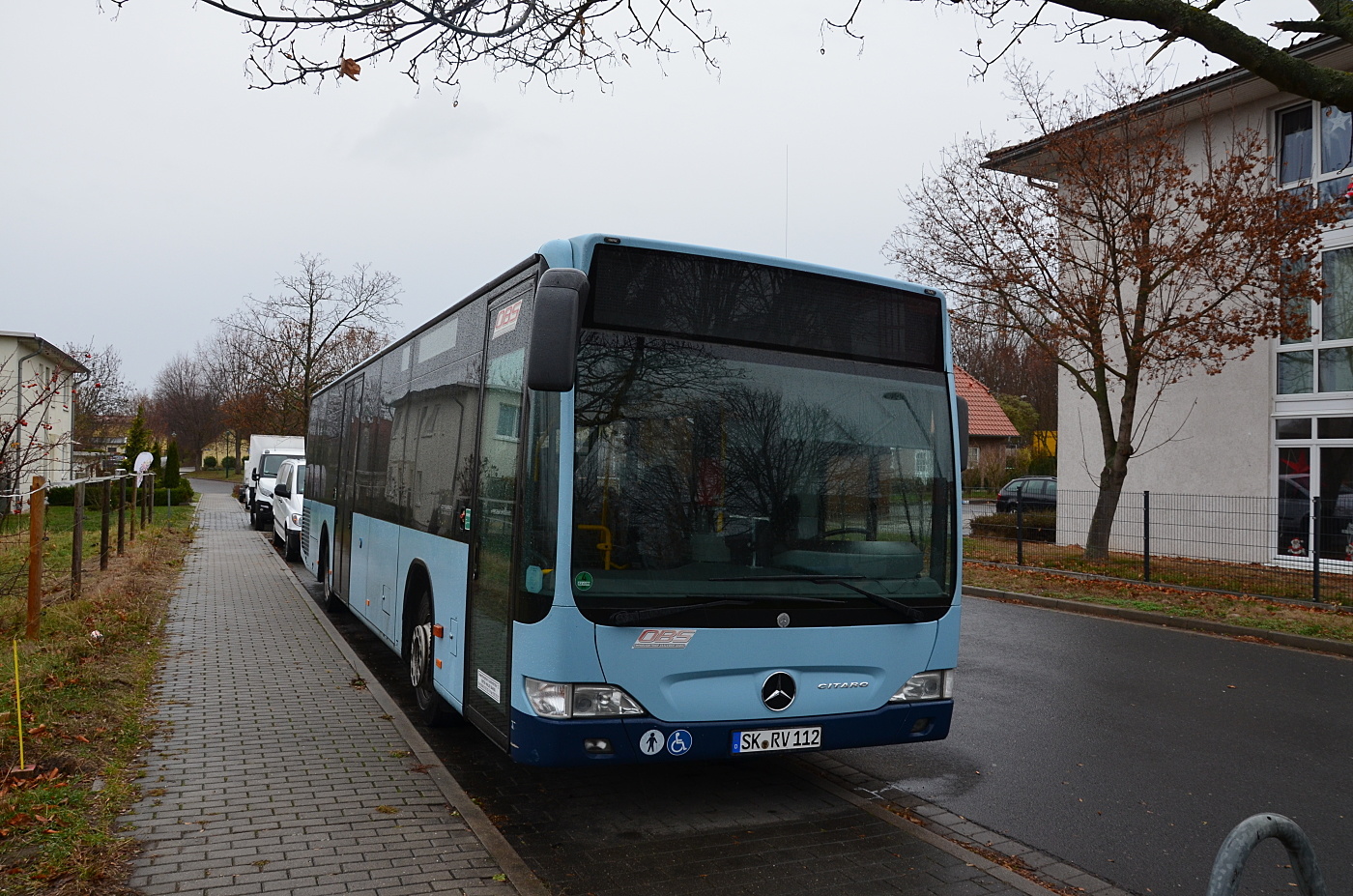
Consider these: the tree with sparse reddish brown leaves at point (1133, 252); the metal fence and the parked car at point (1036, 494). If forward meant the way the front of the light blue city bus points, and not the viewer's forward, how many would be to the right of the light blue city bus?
0

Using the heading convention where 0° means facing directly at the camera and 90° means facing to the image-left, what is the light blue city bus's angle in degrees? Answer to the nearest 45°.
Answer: approximately 315°

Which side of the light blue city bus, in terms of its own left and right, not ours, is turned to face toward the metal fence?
left

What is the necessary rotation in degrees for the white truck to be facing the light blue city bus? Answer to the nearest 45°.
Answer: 0° — it already faces it

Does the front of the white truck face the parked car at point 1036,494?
no

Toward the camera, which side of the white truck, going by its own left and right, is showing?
front

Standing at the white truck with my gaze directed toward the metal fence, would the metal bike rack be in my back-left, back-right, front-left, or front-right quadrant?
front-right

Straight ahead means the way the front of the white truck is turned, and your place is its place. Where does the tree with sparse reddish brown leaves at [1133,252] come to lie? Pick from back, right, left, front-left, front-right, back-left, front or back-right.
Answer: front-left

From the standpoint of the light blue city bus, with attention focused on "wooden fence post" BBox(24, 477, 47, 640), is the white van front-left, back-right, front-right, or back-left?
front-right

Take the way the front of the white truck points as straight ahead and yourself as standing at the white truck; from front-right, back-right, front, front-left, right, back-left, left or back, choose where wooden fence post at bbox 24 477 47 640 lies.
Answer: front

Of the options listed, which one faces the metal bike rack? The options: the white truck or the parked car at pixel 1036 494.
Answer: the white truck

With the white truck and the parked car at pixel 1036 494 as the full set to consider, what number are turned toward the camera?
1

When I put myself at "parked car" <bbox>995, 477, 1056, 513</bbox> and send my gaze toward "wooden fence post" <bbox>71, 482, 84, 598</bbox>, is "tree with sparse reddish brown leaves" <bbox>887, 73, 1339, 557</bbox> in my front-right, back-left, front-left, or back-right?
front-left

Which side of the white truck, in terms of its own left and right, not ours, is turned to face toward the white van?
front
